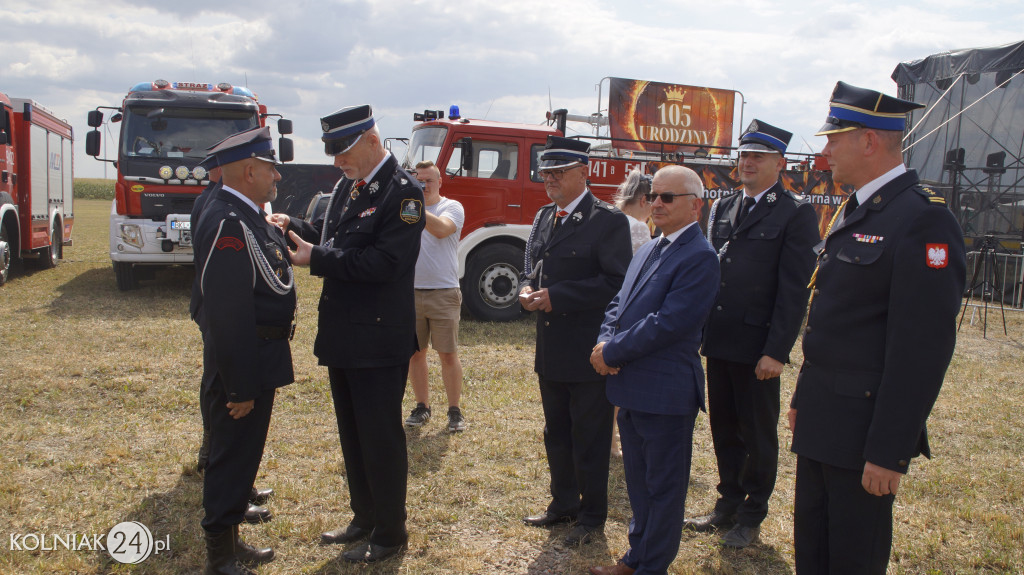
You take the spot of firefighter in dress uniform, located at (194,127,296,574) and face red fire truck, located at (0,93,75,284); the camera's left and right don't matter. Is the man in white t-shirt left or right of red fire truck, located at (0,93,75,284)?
right

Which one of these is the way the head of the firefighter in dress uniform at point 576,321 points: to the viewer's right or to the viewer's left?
to the viewer's left

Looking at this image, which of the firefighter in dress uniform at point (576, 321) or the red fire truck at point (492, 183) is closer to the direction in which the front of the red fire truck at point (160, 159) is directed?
the firefighter in dress uniform

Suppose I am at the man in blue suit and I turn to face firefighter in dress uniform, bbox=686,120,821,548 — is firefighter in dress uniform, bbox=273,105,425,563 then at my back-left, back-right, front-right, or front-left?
back-left

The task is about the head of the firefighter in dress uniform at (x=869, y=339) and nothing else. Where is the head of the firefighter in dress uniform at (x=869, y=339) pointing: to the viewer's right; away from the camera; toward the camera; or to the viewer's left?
to the viewer's left

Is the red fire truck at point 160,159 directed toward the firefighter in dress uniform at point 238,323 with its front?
yes

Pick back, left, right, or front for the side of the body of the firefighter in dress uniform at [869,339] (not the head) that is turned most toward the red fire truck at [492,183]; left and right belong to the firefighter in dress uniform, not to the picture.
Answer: right

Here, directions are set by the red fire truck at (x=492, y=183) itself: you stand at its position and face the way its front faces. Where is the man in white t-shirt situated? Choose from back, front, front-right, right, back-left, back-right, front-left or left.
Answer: front-left

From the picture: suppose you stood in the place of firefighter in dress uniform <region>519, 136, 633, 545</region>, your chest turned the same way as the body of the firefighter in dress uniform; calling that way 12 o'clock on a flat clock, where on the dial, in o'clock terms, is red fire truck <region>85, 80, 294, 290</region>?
The red fire truck is roughly at 3 o'clock from the firefighter in dress uniform.

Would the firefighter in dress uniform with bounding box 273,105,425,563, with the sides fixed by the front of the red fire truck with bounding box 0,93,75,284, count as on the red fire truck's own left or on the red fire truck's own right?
on the red fire truck's own left

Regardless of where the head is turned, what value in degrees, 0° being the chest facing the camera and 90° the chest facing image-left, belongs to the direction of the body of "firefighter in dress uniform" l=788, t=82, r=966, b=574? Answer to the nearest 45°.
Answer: approximately 45°
